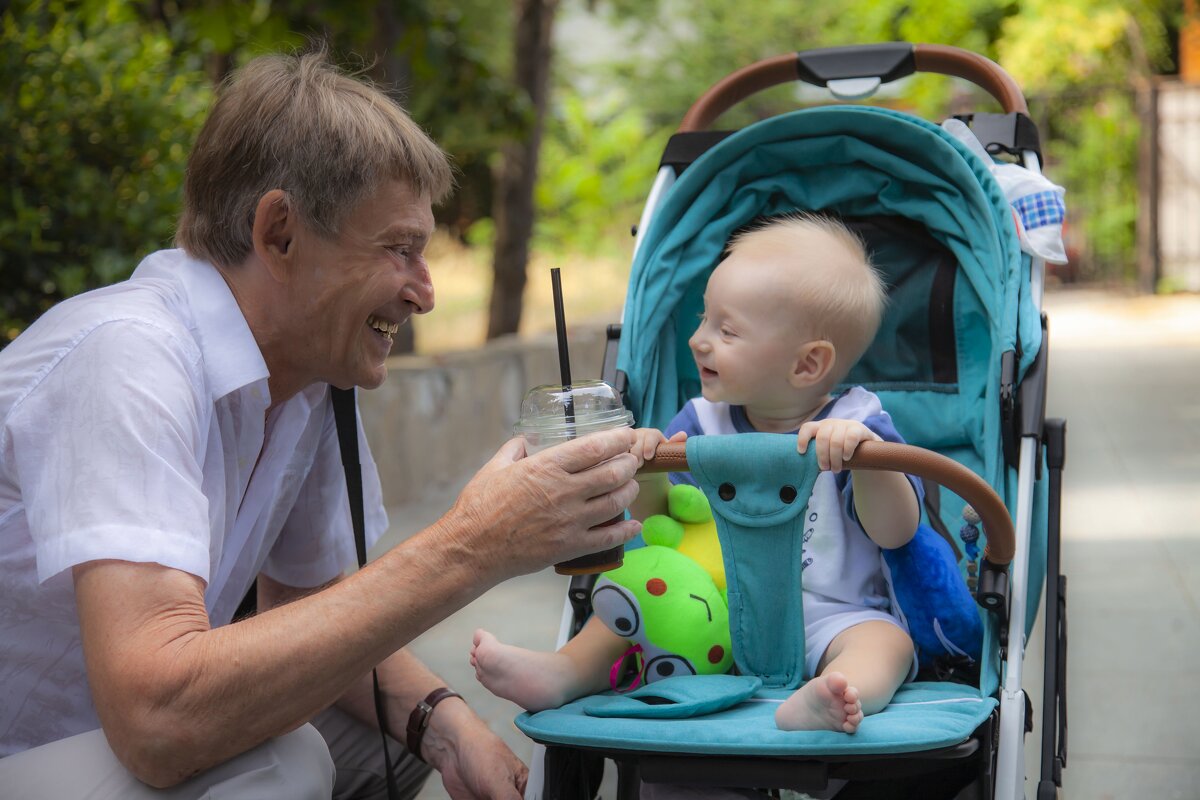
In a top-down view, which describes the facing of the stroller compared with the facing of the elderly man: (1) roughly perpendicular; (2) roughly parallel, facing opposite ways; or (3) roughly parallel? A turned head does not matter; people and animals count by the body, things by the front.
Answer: roughly parallel, facing opposite ways

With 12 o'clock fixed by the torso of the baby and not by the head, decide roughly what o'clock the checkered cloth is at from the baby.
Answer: The checkered cloth is roughly at 6 o'clock from the baby.

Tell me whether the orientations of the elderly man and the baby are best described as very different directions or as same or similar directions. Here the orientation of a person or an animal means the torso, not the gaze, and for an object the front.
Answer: very different directions

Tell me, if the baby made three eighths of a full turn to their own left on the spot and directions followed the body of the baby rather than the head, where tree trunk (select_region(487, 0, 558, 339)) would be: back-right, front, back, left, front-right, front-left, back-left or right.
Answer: left

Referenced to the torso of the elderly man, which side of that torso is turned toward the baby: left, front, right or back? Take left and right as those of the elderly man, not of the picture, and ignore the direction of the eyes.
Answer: front

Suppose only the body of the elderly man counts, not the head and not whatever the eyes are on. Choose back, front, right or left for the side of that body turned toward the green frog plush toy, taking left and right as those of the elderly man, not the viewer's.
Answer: front

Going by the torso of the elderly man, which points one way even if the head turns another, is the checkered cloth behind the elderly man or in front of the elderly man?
in front

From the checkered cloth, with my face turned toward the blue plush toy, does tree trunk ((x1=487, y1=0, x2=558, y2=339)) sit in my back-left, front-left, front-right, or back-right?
back-right

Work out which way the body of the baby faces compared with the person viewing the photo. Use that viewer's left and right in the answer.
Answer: facing the viewer and to the left of the viewer

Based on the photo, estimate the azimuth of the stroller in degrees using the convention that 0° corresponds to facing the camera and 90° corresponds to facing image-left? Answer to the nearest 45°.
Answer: approximately 45°

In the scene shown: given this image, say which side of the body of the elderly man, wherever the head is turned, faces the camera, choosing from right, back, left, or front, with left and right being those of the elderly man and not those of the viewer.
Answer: right

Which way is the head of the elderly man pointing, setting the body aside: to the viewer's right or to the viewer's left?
to the viewer's right

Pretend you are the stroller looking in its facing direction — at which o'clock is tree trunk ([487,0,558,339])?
The tree trunk is roughly at 4 o'clock from the stroller.

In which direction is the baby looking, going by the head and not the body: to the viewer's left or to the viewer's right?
to the viewer's left

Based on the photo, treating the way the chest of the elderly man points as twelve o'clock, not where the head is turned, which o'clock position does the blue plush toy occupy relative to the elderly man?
The blue plush toy is roughly at 12 o'clock from the elderly man.
